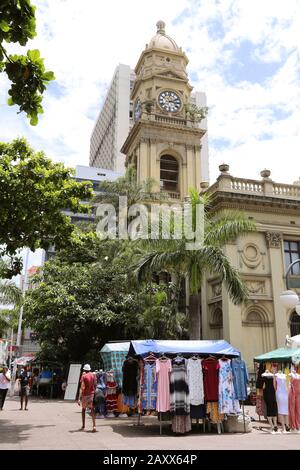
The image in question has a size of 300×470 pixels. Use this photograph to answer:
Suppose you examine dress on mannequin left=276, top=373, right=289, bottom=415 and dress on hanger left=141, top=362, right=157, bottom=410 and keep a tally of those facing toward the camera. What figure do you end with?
2

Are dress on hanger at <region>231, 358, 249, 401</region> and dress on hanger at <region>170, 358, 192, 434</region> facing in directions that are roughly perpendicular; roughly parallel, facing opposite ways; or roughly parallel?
roughly parallel

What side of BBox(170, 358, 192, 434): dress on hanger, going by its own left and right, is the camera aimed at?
front

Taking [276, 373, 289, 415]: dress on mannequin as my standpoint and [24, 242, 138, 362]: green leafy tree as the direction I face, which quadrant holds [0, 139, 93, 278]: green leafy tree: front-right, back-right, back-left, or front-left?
front-left

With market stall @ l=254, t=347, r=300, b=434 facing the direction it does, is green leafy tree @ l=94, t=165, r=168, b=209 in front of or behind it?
behind

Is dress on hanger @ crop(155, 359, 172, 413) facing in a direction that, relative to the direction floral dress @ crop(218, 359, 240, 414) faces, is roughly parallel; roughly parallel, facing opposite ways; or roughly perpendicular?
roughly parallel

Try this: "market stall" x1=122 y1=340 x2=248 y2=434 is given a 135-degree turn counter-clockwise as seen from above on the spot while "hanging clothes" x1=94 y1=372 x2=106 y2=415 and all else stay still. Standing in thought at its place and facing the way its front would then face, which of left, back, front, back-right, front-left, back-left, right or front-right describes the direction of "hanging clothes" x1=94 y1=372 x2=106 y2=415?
left

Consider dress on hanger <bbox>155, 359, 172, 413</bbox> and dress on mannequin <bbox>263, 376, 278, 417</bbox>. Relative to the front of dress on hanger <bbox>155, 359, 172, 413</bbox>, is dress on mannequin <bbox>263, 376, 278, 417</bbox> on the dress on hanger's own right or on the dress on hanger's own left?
on the dress on hanger's own left

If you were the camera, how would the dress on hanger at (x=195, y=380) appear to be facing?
facing the viewer

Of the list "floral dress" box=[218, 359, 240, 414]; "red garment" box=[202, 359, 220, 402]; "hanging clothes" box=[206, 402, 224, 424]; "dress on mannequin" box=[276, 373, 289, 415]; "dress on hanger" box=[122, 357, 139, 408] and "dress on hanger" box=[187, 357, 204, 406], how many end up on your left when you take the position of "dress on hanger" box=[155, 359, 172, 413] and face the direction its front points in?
5

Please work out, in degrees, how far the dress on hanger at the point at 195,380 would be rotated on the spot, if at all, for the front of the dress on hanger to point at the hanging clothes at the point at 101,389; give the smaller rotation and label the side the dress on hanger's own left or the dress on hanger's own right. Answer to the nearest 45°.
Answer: approximately 135° to the dress on hanger's own right

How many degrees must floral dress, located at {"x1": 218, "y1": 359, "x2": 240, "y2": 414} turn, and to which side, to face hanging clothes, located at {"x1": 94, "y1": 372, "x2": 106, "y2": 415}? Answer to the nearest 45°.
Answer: approximately 135° to its right

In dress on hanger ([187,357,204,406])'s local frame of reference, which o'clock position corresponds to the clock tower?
The clock tower is roughly at 6 o'clock from the dress on hanger.

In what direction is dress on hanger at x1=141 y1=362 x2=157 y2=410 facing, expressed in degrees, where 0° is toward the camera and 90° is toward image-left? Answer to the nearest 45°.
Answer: approximately 0°

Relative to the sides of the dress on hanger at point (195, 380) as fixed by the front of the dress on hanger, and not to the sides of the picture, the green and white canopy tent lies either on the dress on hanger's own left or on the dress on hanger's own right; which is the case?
on the dress on hanger's own left

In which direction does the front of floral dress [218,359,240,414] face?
toward the camera

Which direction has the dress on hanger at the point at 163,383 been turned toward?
toward the camera
